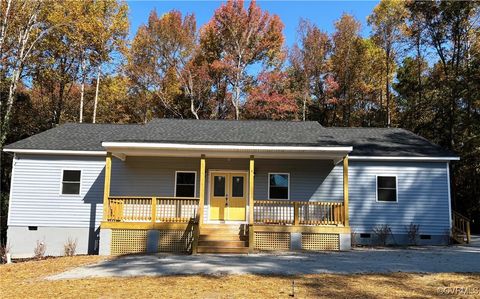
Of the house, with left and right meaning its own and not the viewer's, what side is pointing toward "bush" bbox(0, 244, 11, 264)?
right

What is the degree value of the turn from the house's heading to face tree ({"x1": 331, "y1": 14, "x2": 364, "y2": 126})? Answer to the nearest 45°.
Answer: approximately 135° to its left

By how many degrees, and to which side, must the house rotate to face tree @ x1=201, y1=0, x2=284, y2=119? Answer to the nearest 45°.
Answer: approximately 180°

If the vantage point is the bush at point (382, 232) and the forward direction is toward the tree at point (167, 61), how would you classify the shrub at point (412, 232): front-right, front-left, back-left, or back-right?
back-right

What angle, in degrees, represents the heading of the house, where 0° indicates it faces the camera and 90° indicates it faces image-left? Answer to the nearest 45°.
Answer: approximately 0°

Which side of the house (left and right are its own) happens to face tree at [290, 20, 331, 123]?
back

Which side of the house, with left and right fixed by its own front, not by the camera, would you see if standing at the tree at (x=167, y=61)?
back

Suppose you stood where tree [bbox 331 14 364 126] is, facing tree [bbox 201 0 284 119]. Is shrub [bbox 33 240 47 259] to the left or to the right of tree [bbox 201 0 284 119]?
left

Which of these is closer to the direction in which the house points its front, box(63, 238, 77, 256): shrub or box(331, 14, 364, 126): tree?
the shrub

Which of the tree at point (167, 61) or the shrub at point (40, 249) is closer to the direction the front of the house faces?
the shrub

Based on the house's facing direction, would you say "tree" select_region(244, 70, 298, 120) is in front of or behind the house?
behind

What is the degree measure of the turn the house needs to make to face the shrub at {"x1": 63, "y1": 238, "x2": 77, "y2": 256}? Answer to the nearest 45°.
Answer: approximately 90° to its right
